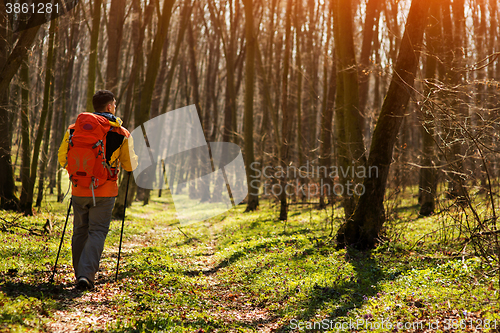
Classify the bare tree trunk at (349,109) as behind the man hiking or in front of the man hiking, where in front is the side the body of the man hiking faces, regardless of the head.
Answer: in front

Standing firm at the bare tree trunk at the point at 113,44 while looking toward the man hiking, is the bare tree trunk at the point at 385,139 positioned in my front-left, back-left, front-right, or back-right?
front-left

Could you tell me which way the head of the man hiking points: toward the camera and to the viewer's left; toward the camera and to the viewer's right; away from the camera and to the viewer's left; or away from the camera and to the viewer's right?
away from the camera and to the viewer's right

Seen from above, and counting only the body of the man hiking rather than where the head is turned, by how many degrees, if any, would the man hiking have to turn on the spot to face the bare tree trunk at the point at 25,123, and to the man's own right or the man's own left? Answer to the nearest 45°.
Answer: approximately 45° to the man's own left

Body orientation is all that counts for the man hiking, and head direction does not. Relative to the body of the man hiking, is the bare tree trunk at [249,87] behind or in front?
in front

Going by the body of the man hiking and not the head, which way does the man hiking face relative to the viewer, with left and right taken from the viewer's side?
facing away from the viewer and to the right of the viewer

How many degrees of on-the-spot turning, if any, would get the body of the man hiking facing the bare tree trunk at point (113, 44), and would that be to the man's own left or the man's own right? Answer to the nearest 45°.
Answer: approximately 45° to the man's own left

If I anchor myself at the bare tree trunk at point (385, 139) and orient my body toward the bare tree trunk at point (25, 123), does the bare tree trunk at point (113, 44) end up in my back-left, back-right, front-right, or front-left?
front-right
